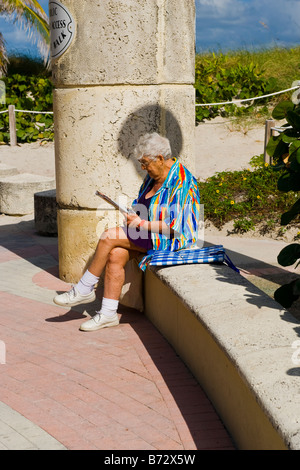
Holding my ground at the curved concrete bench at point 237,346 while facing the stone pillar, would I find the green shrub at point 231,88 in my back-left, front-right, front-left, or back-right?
front-right

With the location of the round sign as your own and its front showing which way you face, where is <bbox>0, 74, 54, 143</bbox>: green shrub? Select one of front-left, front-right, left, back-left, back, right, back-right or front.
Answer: back-right

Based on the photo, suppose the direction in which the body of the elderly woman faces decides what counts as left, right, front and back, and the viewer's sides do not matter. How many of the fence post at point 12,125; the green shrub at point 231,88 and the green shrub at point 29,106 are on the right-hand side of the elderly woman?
3

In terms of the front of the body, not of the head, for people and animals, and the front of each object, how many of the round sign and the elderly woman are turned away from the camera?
0

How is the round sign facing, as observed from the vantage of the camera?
facing the viewer and to the left of the viewer

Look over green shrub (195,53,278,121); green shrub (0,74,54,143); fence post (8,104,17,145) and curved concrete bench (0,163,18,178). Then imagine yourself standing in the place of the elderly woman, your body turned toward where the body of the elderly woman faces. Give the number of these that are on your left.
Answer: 0

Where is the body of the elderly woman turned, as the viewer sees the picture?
to the viewer's left

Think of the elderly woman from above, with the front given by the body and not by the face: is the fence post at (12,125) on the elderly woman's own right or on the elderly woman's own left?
on the elderly woman's own right

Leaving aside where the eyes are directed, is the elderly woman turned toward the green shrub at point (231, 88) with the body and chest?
no

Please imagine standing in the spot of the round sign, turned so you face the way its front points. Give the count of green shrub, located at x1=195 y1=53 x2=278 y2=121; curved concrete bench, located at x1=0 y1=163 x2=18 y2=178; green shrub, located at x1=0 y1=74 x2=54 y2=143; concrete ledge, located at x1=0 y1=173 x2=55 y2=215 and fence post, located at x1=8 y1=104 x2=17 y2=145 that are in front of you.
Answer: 0

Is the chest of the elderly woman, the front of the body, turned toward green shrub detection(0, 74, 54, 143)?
no

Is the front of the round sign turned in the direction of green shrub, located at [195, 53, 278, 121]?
no

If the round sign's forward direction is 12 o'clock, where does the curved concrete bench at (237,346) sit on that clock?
The curved concrete bench is roughly at 8 o'clock from the round sign.
